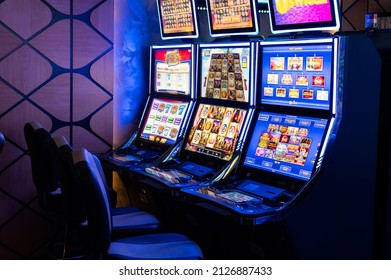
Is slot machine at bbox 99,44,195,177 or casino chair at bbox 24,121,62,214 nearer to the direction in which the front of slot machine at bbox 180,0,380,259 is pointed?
the casino chair

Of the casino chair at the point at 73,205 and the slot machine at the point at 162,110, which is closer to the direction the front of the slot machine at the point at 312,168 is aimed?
the casino chair

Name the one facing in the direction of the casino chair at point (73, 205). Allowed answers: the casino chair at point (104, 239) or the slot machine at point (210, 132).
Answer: the slot machine

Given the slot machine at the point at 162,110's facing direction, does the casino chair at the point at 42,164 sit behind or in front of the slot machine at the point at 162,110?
in front

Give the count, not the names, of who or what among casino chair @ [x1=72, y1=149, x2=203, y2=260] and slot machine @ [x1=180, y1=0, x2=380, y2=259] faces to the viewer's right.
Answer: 1

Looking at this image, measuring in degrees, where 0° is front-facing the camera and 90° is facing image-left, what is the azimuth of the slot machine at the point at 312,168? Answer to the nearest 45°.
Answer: approximately 45°

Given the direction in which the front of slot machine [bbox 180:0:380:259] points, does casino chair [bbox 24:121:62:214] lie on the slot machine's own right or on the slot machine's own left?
on the slot machine's own right

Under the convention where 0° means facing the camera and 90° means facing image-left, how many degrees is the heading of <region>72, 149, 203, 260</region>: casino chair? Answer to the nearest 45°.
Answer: approximately 270°

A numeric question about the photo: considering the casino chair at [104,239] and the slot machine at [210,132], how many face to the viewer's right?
1

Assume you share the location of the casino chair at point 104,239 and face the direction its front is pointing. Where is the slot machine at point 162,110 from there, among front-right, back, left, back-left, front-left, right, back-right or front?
left

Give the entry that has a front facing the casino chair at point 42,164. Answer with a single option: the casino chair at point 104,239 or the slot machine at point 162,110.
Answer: the slot machine

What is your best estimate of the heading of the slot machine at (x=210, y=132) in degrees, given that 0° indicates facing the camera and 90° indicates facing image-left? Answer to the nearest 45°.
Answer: approximately 45°

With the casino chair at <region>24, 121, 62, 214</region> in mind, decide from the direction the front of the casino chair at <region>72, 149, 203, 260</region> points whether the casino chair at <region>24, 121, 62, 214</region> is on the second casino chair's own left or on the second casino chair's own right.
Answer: on the second casino chair's own left

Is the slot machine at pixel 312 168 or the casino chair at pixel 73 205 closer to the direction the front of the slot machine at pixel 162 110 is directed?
the casino chair
